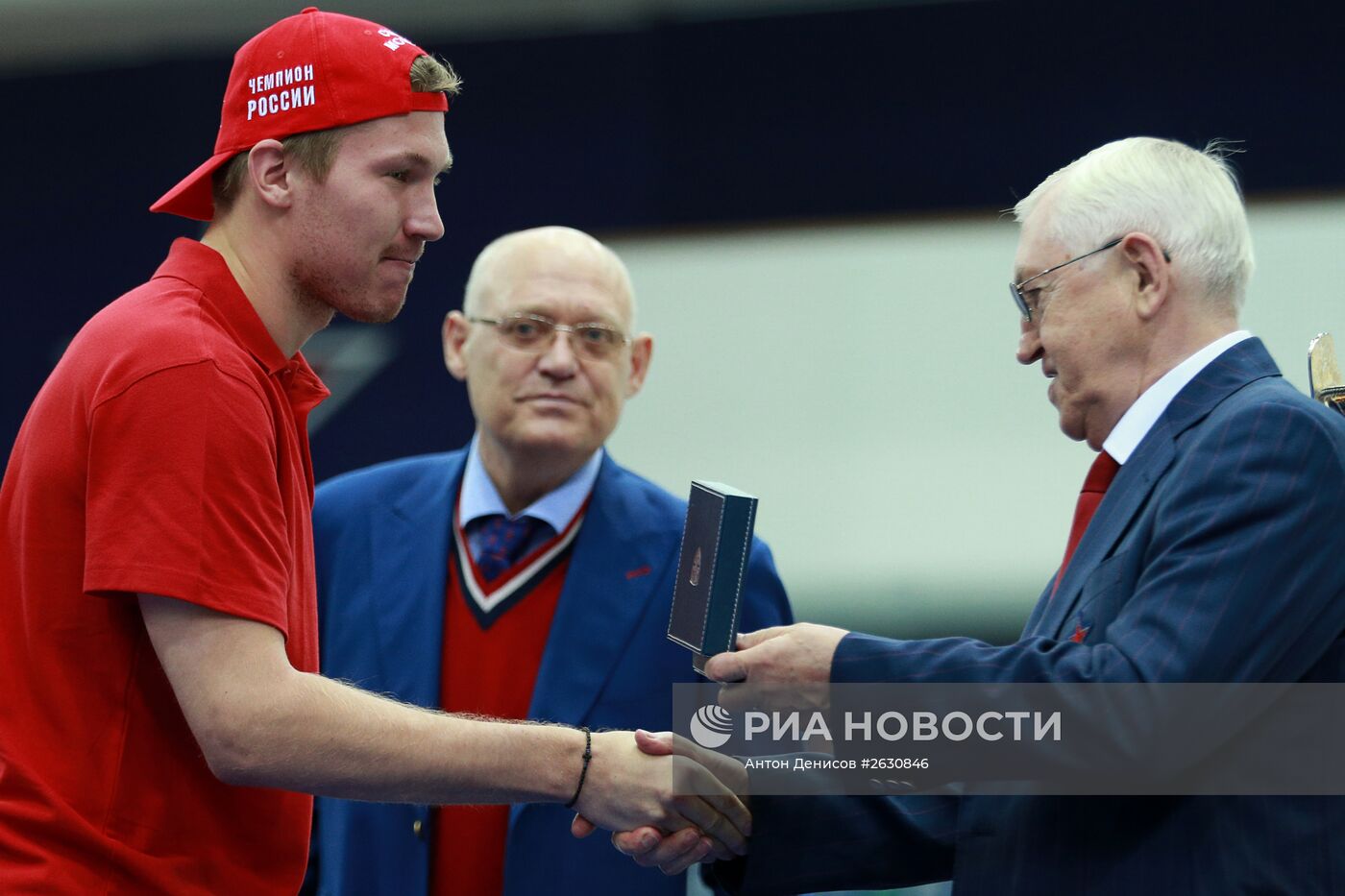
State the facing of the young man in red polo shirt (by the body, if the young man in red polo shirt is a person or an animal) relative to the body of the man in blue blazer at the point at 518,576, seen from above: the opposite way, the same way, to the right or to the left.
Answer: to the left

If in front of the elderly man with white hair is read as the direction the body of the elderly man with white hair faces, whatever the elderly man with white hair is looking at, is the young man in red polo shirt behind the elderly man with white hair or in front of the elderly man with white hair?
in front

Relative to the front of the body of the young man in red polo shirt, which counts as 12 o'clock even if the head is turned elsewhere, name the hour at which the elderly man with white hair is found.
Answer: The elderly man with white hair is roughly at 12 o'clock from the young man in red polo shirt.

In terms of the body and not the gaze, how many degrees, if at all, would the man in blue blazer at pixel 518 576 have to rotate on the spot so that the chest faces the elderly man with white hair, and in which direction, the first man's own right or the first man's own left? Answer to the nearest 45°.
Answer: approximately 45° to the first man's own left

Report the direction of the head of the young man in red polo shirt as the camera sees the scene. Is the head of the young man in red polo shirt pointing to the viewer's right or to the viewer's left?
to the viewer's right

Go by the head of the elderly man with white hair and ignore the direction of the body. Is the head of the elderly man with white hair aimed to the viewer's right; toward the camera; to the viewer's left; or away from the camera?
to the viewer's left

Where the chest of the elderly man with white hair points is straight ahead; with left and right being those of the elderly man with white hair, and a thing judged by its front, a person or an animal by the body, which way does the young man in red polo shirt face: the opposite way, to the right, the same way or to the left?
the opposite way

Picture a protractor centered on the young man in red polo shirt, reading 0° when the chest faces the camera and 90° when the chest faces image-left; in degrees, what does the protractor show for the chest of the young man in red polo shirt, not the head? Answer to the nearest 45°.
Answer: approximately 270°

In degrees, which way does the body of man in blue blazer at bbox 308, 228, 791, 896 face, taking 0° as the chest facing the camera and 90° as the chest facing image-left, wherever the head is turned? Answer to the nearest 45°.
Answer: approximately 0°

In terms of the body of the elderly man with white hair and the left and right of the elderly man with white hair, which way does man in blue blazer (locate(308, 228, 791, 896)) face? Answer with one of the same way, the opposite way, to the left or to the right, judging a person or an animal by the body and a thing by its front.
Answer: to the left

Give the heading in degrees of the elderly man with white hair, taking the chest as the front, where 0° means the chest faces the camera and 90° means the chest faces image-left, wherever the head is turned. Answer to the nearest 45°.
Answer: approximately 90°
